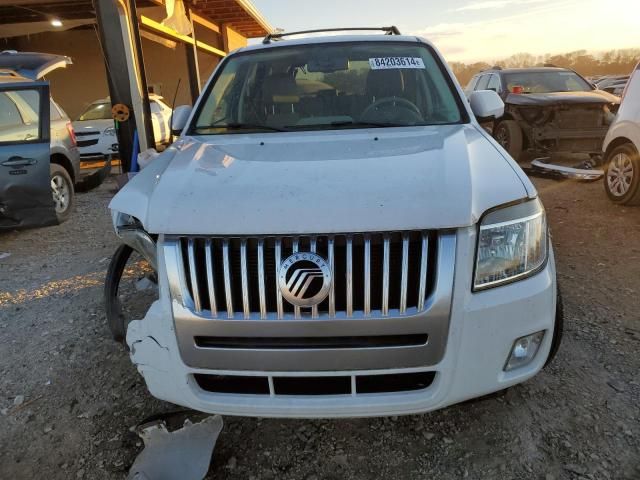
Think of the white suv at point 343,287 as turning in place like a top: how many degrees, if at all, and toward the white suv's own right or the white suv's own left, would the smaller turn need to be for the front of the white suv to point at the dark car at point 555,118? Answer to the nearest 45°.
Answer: approximately 135° to the white suv's own left

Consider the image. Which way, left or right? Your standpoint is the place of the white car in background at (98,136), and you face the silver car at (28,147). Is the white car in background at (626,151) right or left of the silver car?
left

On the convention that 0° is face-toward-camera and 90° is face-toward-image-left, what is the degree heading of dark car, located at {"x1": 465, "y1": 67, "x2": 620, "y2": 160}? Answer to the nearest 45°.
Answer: approximately 315°

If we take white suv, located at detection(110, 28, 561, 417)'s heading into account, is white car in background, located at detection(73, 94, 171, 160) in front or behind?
behind

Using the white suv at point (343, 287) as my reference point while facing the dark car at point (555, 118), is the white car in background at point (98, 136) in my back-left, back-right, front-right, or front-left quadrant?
front-left

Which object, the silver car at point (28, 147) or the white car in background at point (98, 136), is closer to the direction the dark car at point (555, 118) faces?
the silver car

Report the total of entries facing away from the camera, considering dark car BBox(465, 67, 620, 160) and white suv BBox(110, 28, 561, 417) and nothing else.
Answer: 0

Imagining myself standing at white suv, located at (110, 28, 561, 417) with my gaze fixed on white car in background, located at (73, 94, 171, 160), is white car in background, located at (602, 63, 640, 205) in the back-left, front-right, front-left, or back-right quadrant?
front-right

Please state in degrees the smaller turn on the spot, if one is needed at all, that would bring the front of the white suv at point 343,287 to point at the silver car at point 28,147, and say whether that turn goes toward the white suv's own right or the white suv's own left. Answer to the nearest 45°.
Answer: approximately 135° to the white suv's own right

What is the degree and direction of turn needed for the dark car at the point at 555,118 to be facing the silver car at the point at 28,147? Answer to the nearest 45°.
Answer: approximately 90° to its right

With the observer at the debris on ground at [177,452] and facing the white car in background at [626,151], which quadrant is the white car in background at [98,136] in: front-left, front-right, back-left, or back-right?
front-left

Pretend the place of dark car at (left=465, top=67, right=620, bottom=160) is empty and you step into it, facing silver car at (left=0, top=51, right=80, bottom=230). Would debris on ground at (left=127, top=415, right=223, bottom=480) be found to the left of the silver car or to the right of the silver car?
left

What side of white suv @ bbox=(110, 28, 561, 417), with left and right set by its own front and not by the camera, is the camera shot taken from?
front
